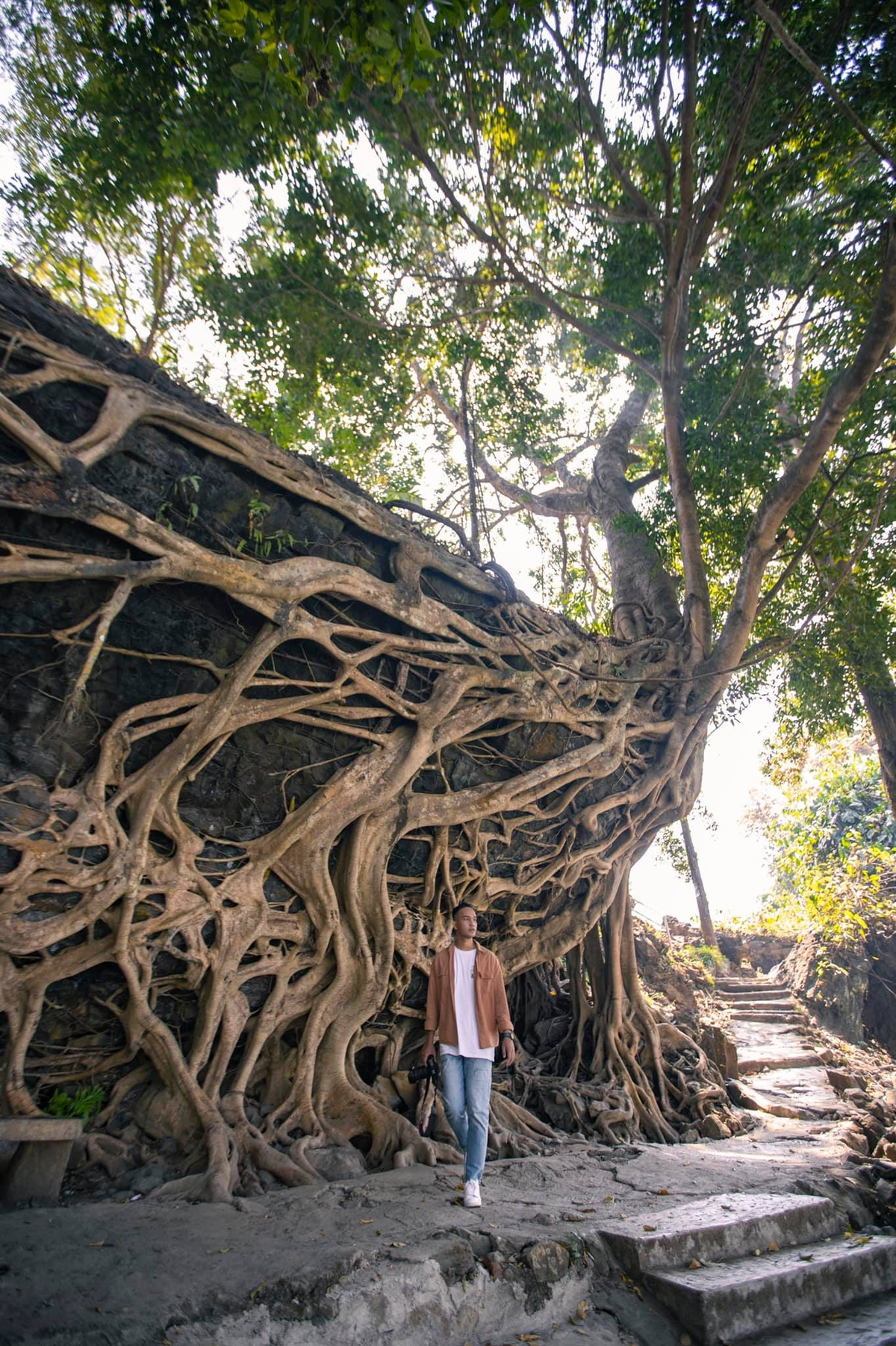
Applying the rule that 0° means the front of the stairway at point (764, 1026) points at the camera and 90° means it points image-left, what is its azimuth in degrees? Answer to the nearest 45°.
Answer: approximately 0°

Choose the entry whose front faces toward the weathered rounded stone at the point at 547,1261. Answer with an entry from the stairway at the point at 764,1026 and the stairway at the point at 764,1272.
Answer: the stairway at the point at 764,1026

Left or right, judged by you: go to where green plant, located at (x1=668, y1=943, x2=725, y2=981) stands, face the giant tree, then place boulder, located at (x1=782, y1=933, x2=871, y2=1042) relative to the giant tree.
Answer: left

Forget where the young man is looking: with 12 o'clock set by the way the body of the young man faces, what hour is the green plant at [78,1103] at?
The green plant is roughly at 3 o'clock from the young man.

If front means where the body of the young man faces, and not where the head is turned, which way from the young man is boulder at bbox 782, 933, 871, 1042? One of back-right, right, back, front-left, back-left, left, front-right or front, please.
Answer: back-left

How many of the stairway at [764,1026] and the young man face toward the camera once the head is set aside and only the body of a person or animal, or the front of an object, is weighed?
2

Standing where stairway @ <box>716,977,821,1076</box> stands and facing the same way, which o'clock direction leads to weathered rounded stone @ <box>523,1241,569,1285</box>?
The weathered rounded stone is roughly at 12 o'clock from the stairway.

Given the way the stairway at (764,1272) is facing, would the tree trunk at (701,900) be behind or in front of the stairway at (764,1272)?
behind

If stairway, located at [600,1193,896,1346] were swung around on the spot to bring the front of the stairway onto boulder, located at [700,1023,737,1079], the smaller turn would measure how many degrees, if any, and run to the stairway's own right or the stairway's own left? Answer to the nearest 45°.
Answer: approximately 135° to the stairway's own left

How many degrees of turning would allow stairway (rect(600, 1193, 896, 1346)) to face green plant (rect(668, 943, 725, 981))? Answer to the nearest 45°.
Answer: approximately 135° to its left

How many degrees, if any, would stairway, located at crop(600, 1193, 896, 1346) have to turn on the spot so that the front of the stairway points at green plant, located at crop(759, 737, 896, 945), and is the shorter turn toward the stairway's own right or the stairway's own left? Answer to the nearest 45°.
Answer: approximately 135° to the stairway's own left
